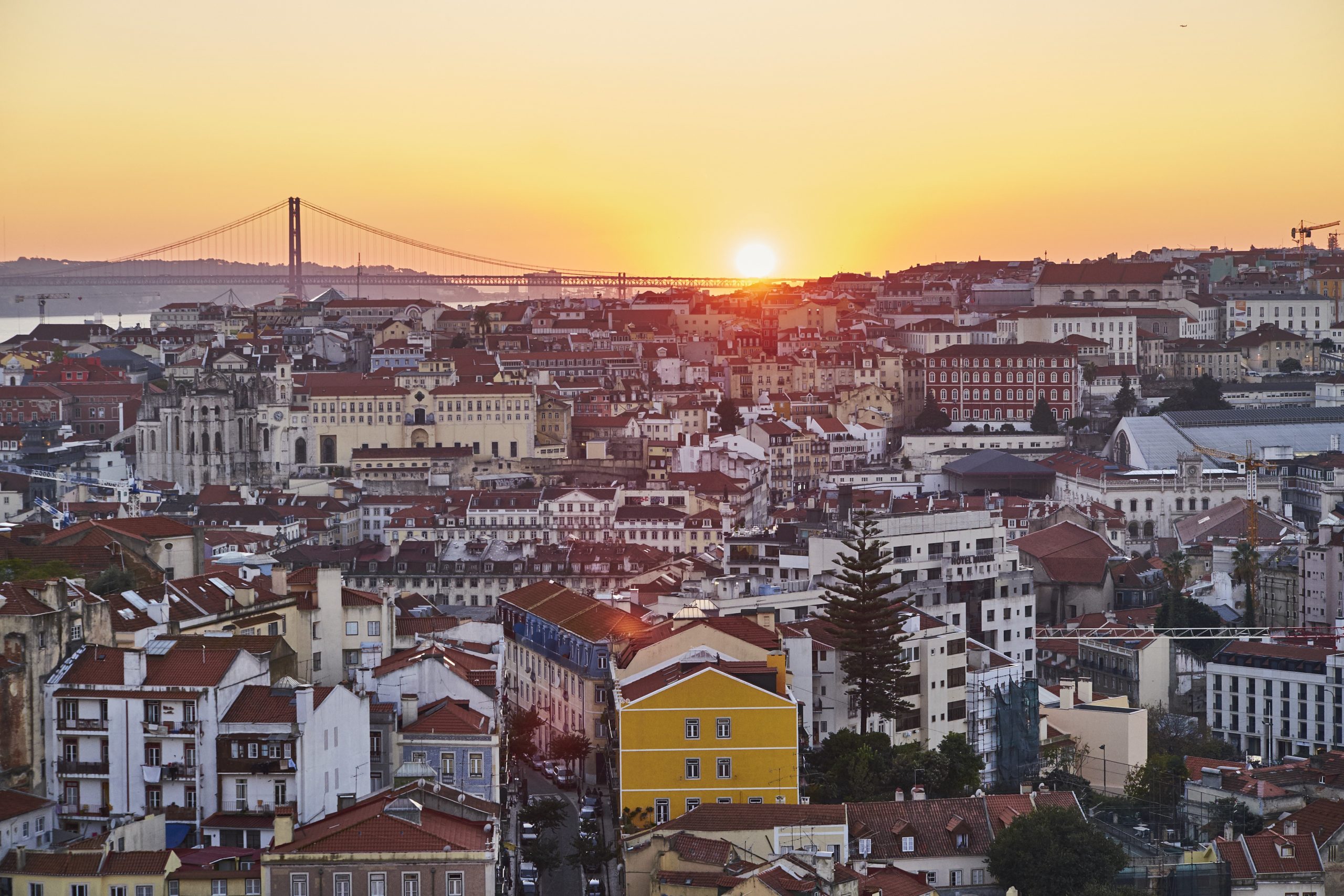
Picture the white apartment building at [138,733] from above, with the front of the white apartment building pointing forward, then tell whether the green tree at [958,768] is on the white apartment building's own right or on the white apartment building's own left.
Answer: on the white apartment building's own left

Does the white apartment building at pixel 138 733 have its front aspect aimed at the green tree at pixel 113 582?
no

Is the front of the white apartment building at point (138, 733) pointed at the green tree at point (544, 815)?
no

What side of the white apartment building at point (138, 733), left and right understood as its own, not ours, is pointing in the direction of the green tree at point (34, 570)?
back

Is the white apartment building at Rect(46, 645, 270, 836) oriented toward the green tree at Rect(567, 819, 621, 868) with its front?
no

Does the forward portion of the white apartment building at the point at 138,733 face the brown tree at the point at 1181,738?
no

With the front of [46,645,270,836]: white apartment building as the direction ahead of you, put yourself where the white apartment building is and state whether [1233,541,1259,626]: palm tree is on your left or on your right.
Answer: on your left

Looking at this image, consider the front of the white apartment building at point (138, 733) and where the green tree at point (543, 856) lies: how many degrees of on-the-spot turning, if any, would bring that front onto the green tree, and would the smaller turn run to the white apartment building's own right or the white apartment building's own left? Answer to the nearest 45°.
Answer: approximately 90° to the white apartment building's own left

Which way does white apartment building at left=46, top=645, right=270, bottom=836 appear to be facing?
toward the camera

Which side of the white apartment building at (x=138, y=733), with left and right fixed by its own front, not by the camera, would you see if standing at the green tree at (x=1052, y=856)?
left
